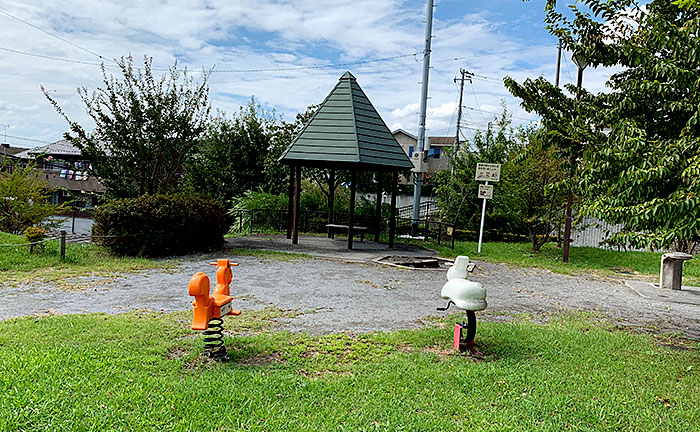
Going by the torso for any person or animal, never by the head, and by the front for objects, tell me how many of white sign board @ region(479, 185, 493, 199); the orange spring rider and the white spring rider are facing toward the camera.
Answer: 1

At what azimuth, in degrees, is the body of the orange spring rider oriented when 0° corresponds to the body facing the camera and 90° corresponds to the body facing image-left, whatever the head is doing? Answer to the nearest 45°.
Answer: approximately 225°

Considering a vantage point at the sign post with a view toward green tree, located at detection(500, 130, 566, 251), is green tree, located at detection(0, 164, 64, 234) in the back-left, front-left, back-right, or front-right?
back-left

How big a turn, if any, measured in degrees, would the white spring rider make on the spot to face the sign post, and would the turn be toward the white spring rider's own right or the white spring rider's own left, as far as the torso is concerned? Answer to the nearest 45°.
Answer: approximately 45° to the white spring rider's own right

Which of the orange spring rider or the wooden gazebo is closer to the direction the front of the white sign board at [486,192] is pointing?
the orange spring rider

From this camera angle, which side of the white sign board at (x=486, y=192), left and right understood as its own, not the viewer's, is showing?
front

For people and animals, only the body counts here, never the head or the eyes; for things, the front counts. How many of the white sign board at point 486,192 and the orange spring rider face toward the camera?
1

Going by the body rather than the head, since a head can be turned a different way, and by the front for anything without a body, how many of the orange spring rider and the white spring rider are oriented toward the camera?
0

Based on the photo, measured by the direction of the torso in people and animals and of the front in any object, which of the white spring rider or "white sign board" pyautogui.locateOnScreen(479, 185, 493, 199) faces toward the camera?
the white sign board

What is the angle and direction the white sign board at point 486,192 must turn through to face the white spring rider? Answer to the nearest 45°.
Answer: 0° — it already faces them

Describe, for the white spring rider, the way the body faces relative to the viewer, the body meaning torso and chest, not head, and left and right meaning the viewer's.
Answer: facing away from the viewer and to the left of the viewer

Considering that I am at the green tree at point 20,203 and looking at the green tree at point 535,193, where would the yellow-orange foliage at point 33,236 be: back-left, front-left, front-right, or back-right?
front-right

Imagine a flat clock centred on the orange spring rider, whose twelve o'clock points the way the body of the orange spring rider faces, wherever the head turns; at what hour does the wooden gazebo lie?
The wooden gazebo is roughly at 11 o'clock from the orange spring rider.

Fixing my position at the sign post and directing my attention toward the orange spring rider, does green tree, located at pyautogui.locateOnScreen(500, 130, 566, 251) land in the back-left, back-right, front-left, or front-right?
back-left

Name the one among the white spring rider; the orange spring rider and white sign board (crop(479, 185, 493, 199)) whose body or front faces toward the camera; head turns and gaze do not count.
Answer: the white sign board

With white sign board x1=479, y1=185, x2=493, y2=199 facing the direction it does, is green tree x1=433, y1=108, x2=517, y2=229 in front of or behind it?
behind
